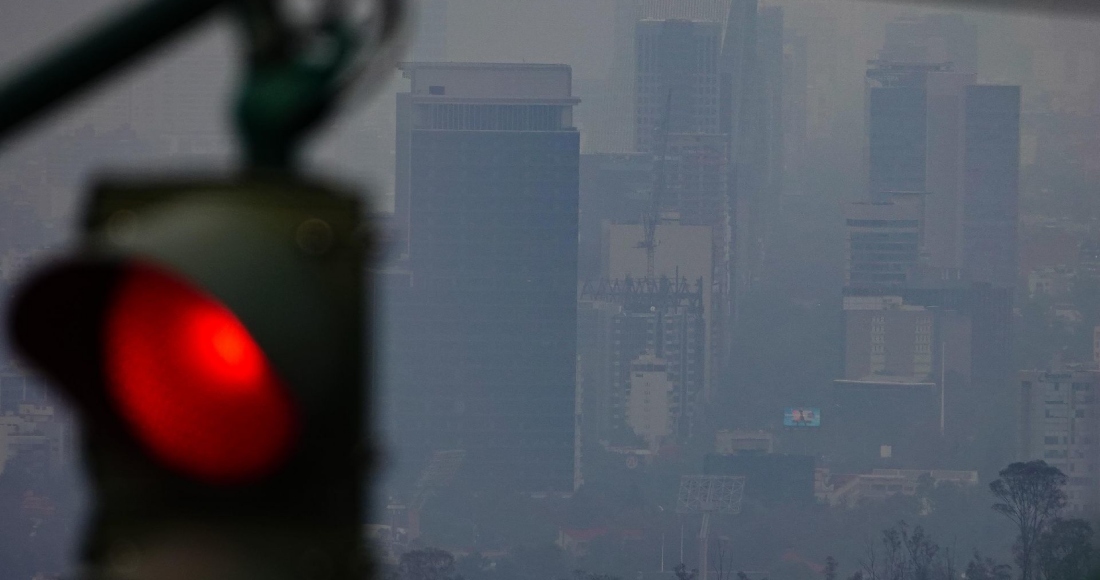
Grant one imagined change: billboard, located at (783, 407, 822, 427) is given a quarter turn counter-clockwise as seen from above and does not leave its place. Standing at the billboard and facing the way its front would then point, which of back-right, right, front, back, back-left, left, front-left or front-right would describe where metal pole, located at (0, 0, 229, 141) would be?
right

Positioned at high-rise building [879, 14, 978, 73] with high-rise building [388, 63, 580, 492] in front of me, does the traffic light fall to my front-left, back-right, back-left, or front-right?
front-left

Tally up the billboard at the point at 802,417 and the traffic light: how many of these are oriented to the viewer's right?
0

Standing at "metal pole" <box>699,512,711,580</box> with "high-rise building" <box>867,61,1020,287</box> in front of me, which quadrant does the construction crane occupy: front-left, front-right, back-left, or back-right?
front-left

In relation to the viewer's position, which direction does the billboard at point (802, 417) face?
facing the viewer

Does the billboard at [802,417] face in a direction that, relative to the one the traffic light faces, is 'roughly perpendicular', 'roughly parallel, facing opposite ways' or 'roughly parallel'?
roughly parallel

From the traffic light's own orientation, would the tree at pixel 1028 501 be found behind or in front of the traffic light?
behind

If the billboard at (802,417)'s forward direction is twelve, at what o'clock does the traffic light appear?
The traffic light is roughly at 12 o'clock from the billboard.

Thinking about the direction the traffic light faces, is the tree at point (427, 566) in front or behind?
behind

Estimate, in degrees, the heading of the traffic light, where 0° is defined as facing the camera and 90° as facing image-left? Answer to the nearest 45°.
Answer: approximately 45°
